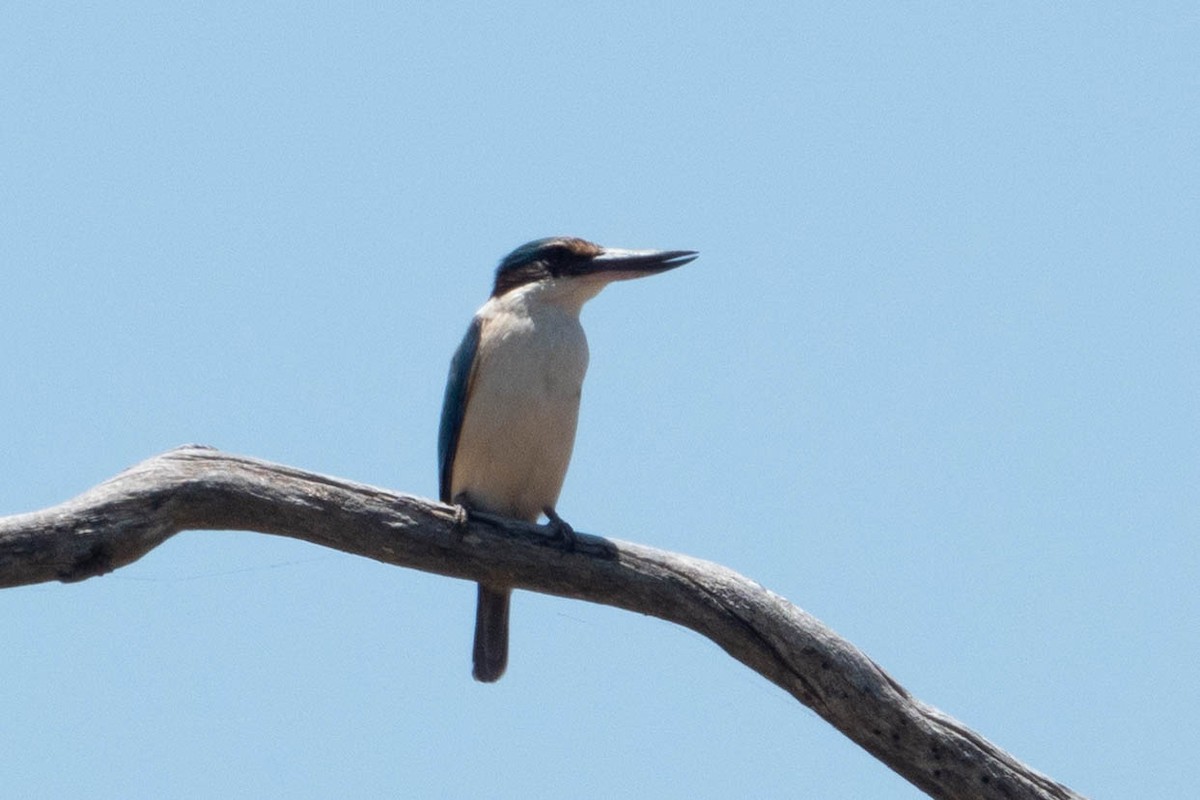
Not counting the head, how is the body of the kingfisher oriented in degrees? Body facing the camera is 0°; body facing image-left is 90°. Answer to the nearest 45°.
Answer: approximately 315°
